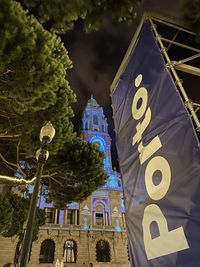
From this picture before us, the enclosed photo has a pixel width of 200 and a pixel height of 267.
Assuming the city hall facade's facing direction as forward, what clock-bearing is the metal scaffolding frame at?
The metal scaffolding frame is roughly at 12 o'clock from the city hall facade.

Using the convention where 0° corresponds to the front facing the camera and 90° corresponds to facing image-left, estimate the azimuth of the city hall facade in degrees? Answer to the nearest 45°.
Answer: approximately 0°

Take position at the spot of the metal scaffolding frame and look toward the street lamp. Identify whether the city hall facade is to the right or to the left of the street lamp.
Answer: right

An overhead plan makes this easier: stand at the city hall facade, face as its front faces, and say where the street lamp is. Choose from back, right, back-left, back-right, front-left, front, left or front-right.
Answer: front
